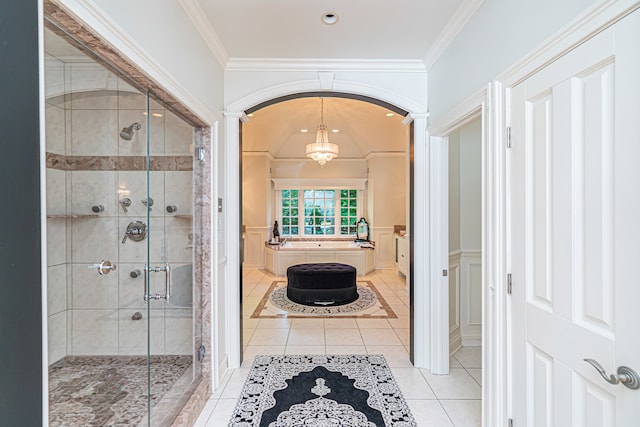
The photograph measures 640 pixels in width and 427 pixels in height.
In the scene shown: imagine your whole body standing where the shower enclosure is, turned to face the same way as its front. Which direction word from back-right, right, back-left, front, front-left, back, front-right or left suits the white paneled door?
front

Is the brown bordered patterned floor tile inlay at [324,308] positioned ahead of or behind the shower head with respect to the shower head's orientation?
behind

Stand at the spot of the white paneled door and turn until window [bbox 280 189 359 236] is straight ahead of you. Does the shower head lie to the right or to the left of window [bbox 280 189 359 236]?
left

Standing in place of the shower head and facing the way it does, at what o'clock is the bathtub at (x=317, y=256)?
The bathtub is roughly at 6 o'clock from the shower head.

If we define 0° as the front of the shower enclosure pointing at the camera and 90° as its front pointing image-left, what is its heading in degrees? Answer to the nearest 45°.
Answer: approximately 315°

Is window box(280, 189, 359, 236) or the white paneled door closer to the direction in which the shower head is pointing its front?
the white paneled door

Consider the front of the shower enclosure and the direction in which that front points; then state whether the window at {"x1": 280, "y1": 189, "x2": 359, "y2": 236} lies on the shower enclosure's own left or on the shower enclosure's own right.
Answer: on the shower enclosure's own left

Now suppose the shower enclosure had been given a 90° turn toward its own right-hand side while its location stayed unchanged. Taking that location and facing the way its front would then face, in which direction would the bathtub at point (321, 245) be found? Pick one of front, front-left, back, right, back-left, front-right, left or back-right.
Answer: back

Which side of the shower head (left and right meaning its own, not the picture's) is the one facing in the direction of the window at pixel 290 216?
back

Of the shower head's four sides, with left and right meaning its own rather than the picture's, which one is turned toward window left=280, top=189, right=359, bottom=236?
back

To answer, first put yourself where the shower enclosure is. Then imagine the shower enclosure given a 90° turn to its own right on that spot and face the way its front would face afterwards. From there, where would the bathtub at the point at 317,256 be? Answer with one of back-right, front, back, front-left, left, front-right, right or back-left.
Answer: back

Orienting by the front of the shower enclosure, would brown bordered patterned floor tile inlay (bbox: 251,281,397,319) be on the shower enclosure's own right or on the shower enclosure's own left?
on the shower enclosure's own left

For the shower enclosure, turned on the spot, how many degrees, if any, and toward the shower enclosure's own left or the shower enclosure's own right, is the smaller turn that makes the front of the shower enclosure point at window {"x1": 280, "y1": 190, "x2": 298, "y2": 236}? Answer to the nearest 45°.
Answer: approximately 90° to the shower enclosure's own left
